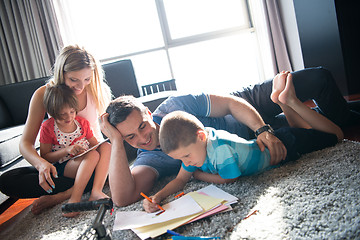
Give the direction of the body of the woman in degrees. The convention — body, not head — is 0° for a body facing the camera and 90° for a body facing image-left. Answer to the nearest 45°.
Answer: approximately 315°

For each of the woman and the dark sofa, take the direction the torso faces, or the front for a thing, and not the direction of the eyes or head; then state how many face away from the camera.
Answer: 0

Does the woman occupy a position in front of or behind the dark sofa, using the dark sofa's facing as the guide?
in front

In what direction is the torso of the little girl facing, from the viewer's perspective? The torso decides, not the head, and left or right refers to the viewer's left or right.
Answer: facing the viewer and to the right of the viewer

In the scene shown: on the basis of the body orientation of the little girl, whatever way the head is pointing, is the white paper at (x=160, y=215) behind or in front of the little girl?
in front

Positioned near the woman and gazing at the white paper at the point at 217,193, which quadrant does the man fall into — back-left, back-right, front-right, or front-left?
front-left

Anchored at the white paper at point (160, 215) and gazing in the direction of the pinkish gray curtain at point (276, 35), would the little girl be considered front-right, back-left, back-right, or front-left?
front-left

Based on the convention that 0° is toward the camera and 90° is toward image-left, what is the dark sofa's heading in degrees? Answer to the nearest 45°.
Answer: approximately 315°

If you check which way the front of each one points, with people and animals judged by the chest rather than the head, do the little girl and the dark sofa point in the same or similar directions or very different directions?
same or similar directions

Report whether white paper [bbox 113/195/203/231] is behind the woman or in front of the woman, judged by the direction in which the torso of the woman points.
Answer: in front
